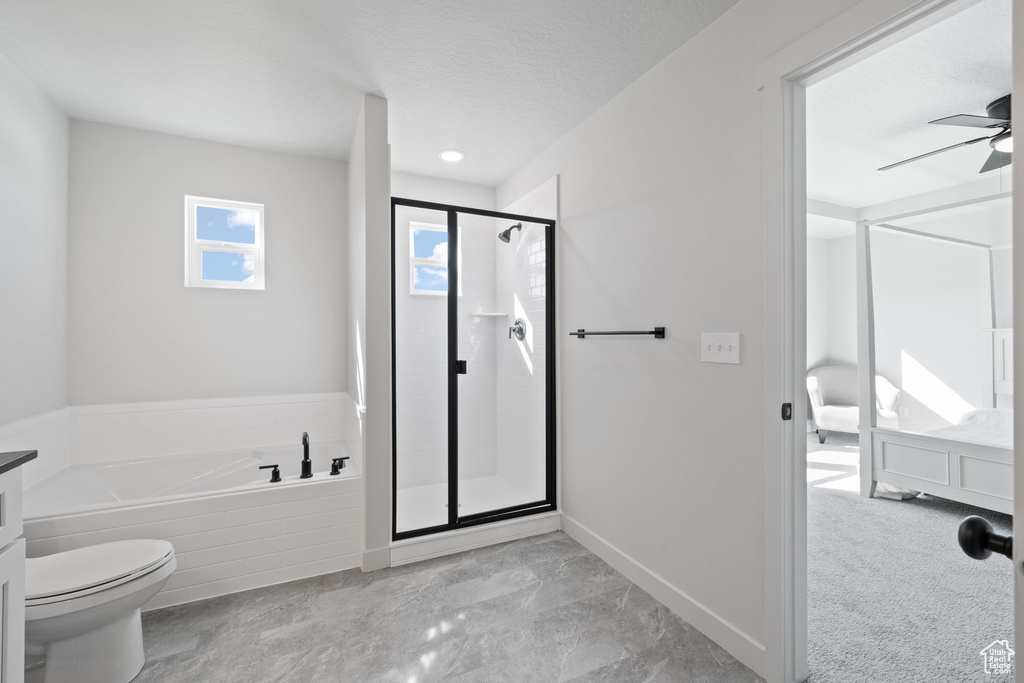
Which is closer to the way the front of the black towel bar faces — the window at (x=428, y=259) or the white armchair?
the window

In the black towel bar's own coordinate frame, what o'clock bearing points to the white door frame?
The white door frame is roughly at 9 o'clock from the black towel bar.

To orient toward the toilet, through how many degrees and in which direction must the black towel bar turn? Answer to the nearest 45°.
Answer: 0° — it already faces it

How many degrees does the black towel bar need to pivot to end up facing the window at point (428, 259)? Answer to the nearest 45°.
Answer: approximately 45° to its right

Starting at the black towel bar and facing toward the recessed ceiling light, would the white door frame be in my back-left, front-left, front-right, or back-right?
back-left

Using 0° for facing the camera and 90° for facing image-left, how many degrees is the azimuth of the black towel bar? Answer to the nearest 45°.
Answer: approximately 45°

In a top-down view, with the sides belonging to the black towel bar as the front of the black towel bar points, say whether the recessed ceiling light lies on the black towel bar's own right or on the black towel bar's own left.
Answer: on the black towel bar's own right

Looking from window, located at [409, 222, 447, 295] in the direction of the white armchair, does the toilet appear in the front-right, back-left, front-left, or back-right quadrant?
back-right

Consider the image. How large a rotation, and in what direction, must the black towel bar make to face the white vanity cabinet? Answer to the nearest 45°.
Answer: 0° — it already faces it

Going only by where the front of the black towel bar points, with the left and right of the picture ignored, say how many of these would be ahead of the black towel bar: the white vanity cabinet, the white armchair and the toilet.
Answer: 2

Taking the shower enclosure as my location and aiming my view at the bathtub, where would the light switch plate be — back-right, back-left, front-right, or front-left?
back-left

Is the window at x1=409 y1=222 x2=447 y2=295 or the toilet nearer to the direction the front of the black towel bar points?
the toilet

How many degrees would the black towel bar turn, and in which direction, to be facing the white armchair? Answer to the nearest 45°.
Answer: approximately 180°
